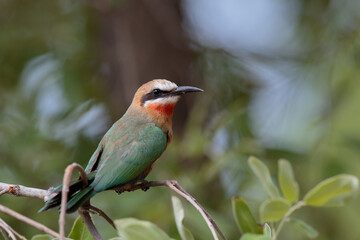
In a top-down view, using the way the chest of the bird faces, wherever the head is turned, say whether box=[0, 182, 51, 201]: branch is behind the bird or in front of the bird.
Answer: behind

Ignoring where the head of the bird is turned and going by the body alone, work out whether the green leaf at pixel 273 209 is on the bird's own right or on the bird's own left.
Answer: on the bird's own right

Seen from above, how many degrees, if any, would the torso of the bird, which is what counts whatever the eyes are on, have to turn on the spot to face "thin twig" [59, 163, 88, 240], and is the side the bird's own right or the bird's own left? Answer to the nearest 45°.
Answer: approximately 135° to the bird's own right

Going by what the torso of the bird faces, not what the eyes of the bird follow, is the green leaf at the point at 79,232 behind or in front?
behind

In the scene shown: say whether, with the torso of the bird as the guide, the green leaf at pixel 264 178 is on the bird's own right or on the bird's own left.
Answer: on the bird's own right

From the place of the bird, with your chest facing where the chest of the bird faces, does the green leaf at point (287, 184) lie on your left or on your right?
on your right

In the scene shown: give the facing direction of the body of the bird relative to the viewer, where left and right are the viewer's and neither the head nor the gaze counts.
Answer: facing away from the viewer and to the right of the viewer
